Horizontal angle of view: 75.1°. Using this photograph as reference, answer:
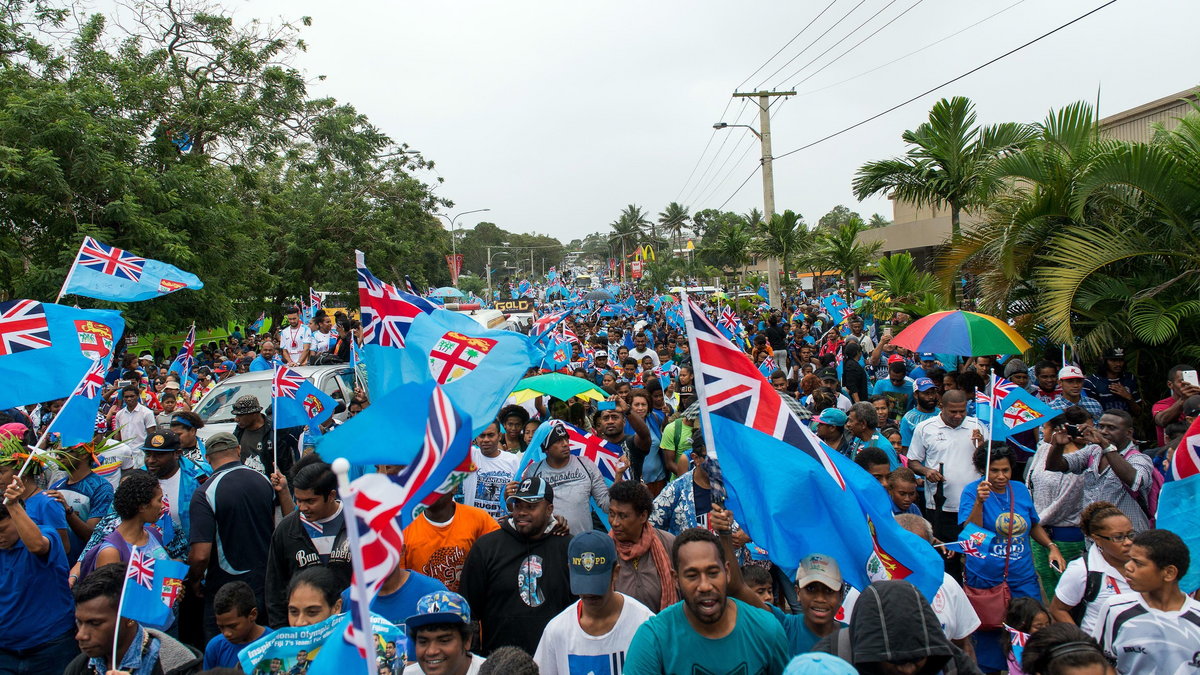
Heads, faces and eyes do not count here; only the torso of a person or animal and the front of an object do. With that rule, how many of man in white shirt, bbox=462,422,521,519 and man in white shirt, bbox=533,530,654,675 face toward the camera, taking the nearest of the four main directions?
2

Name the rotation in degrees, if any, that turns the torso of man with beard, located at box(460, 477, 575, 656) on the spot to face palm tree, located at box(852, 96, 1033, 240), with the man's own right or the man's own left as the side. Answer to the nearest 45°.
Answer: approximately 135° to the man's own left

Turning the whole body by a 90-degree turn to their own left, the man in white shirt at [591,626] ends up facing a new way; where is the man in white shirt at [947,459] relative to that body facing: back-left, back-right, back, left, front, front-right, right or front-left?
front-left

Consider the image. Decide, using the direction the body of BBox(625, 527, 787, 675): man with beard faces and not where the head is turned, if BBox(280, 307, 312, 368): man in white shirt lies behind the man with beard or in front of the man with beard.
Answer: behind

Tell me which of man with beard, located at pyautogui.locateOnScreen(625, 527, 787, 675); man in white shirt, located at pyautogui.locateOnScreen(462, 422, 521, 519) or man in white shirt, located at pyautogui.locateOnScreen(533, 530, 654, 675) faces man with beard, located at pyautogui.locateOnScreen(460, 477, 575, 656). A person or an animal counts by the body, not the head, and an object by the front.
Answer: man in white shirt, located at pyautogui.locateOnScreen(462, 422, 521, 519)

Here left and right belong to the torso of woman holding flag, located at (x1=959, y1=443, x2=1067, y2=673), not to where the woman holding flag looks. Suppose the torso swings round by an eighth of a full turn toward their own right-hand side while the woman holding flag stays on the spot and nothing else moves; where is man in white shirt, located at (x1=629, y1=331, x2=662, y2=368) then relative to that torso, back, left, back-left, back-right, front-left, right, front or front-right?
right

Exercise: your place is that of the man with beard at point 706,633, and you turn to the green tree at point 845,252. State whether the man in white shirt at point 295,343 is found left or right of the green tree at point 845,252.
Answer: left

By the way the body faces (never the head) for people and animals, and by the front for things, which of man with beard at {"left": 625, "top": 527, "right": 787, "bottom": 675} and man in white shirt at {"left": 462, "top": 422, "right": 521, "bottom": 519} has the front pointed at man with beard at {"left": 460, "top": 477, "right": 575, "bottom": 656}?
the man in white shirt

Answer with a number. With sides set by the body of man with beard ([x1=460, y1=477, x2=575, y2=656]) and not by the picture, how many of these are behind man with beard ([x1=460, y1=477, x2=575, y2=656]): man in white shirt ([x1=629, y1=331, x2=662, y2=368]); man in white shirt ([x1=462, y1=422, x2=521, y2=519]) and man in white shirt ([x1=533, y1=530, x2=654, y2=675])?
2
